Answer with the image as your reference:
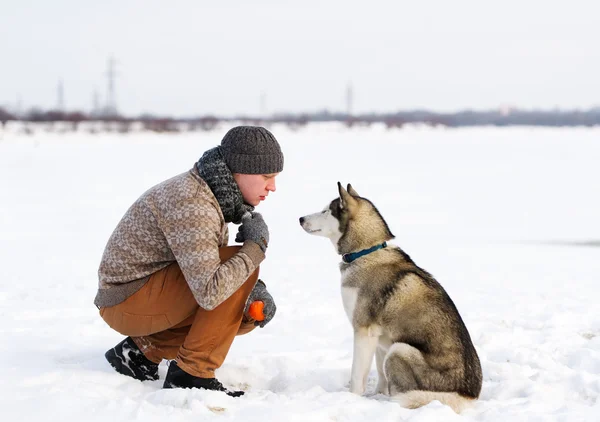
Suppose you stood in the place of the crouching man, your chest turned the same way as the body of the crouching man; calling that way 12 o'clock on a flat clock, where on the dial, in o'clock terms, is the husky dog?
The husky dog is roughly at 12 o'clock from the crouching man.

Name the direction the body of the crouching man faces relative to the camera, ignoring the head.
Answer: to the viewer's right

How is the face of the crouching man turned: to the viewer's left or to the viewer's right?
to the viewer's right
